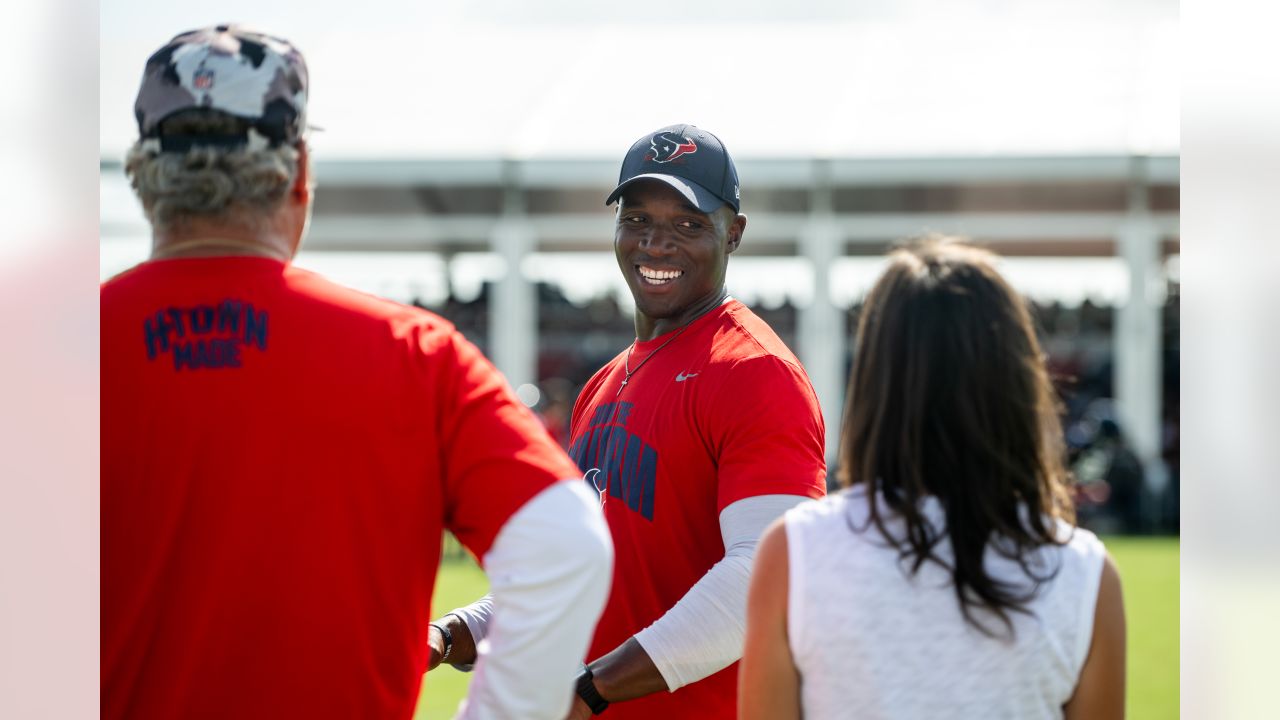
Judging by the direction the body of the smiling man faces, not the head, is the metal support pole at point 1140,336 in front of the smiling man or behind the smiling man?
behind

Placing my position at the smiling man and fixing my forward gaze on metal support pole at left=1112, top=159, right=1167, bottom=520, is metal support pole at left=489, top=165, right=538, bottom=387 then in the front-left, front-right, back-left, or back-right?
front-left

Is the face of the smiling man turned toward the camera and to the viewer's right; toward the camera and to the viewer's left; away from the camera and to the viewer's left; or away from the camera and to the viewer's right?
toward the camera and to the viewer's left

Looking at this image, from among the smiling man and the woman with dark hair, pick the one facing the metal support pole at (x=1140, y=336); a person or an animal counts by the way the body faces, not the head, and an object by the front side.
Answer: the woman with dark hair

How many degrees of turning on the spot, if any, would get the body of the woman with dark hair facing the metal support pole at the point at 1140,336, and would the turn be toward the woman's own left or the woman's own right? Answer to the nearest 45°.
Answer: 0° — they already face it

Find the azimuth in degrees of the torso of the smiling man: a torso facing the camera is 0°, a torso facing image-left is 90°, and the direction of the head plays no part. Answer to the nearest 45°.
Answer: approximately 45°

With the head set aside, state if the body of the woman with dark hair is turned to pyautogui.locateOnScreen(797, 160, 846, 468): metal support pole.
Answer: yes

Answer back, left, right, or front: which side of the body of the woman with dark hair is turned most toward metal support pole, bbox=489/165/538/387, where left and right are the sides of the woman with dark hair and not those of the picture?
front

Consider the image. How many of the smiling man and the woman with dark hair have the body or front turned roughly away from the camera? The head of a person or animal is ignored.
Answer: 1

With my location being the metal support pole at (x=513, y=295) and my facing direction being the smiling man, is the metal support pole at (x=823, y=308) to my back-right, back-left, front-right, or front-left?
front-left

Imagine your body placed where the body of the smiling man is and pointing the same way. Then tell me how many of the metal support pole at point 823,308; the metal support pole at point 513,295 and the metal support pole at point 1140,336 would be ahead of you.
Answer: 0

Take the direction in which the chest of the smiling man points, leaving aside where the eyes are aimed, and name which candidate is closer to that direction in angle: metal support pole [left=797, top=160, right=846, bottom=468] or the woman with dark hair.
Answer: the woman with dark hair

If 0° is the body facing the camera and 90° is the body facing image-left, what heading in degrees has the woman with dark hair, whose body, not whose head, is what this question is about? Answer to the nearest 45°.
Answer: approximately 180°

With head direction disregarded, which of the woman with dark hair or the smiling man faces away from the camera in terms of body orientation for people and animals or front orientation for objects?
the woman with dark hair

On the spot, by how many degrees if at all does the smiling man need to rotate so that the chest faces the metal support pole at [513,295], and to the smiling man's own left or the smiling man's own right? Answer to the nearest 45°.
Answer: approximately 135° to the smiling man's own right
